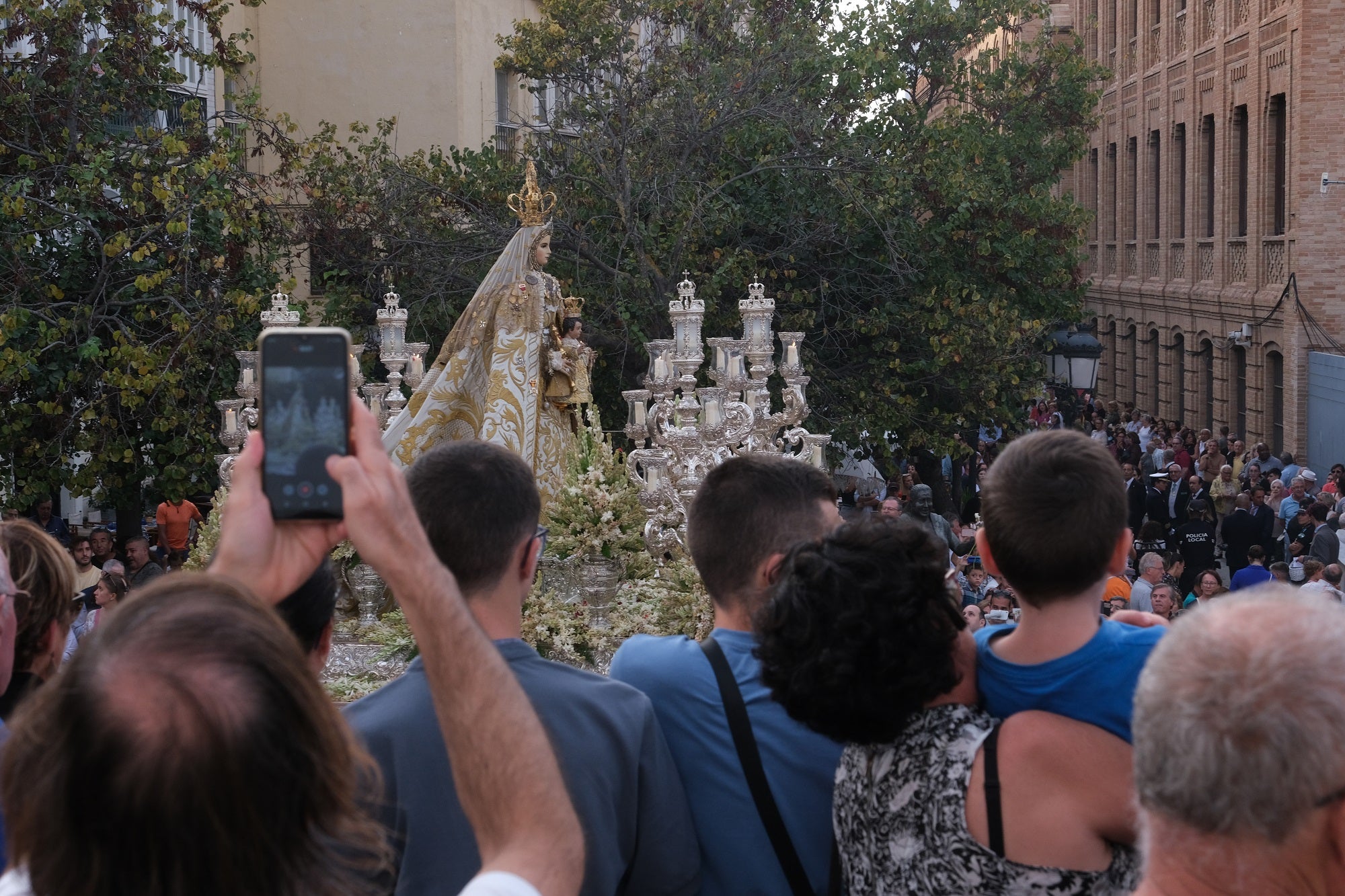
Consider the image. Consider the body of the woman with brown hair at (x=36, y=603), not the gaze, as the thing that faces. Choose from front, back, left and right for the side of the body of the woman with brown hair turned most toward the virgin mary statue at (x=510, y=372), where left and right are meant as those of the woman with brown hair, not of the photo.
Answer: front

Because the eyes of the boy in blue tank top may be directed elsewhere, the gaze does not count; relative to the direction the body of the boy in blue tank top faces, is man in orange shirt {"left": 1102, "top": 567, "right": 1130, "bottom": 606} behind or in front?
in front

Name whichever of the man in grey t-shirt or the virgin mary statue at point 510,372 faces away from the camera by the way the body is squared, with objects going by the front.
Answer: the man in grey t-shirt

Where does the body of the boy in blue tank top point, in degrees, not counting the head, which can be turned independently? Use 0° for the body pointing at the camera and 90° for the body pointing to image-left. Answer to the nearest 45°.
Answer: approximately 180°

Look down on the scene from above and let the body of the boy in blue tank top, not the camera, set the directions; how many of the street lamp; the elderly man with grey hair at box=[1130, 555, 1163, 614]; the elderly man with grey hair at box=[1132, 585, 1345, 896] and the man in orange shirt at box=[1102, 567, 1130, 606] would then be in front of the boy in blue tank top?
3

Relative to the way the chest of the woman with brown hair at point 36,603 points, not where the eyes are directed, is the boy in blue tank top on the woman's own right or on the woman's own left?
on the woman's own right

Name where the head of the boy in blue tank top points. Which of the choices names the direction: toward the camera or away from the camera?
away from the camera

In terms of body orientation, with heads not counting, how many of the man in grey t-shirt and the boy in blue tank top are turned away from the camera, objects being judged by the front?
2

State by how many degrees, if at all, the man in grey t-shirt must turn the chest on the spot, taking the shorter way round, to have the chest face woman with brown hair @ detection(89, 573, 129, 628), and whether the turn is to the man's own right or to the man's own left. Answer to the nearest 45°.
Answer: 0° — they already face them

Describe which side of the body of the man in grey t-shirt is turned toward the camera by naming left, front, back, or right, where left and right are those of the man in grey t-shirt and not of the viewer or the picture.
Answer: back

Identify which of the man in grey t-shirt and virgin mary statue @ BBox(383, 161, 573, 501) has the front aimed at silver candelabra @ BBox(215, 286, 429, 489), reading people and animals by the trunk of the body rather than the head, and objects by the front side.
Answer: the man in grey t-shirt

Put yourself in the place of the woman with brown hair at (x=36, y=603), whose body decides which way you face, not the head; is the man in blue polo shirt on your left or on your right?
on your right
